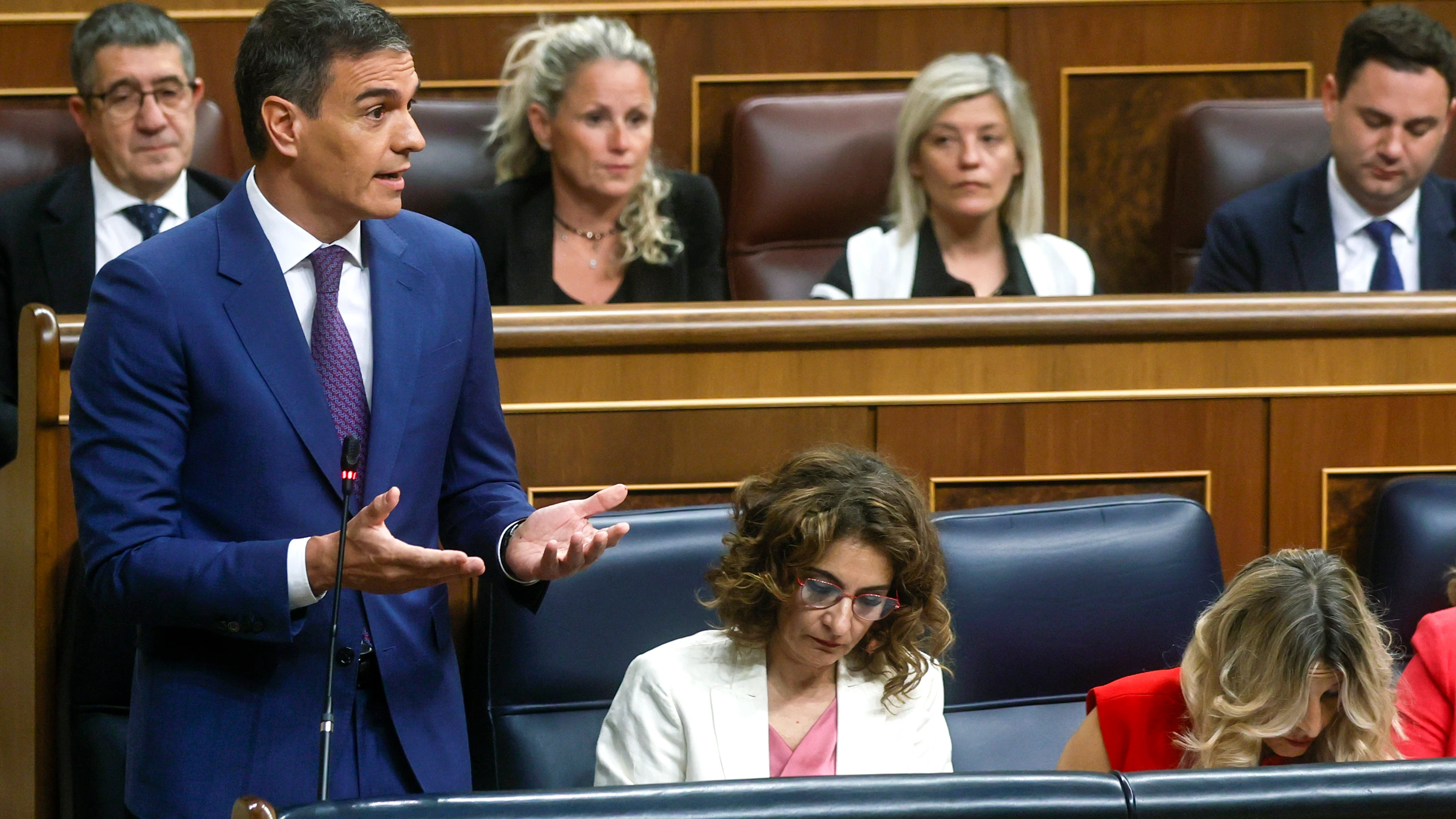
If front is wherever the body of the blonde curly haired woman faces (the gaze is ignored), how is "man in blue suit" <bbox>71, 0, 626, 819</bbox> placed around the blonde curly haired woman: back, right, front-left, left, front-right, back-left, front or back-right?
front

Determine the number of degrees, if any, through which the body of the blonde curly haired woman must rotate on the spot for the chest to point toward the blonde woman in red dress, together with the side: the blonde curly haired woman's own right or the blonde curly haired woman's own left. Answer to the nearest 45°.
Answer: approximately 45° to the blonde curly haired woman's own left

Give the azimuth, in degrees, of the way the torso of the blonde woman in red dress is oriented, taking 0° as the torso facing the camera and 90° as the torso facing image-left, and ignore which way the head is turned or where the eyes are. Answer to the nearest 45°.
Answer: approximately 315°

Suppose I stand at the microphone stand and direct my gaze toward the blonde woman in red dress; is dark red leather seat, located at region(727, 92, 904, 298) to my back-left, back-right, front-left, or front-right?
front-left

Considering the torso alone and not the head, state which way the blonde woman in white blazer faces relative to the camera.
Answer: toward the camera

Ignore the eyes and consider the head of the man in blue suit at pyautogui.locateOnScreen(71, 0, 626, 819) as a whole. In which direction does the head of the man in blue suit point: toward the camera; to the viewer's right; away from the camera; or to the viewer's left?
to the viewer's right

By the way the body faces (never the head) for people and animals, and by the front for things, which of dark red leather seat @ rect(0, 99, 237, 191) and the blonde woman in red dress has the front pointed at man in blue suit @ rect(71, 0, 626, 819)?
the dark red leather seat

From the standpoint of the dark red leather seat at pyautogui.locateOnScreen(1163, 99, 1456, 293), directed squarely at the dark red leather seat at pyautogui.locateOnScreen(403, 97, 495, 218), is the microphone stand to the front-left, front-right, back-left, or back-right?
front-left

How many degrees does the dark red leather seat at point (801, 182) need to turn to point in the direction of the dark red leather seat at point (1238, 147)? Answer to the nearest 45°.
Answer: approximately 90° to its left

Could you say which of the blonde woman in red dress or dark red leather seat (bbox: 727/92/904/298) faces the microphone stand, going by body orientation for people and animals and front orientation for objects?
the dark red leather seat

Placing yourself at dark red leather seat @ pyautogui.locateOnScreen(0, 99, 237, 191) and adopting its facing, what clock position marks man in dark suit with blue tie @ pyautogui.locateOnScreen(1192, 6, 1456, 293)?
The man in dark suit with blue tie is roughly at 10 o'clock from the dark red leather seat.

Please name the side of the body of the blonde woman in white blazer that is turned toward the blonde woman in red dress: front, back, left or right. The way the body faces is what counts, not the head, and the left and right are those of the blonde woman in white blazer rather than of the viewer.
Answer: front

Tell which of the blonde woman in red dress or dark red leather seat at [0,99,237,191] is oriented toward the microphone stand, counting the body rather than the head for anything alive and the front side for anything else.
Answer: the dark red leather seat

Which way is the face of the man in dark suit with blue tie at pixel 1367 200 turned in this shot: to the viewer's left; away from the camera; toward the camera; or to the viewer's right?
toward the camera

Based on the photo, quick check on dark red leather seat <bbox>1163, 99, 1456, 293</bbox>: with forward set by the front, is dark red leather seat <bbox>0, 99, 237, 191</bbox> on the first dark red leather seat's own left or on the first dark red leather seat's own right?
on the first dark red leather seat's own right

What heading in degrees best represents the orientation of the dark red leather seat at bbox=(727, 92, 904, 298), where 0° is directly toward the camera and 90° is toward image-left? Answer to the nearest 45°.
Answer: approximately 0°

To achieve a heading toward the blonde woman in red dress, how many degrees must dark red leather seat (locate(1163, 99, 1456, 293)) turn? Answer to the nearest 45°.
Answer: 0° — it already faces them
